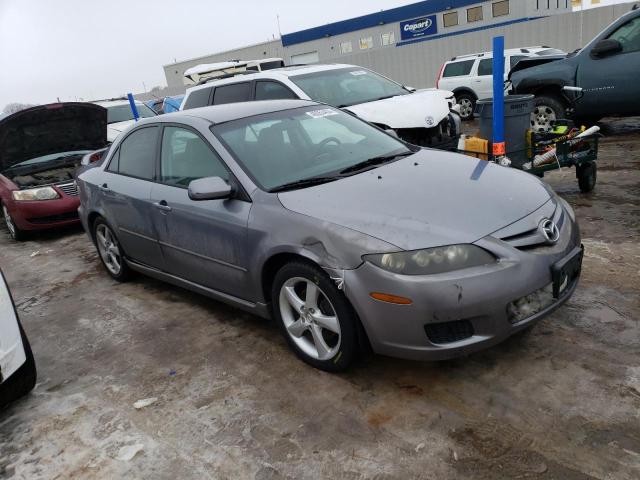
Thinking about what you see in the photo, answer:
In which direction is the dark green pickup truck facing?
to the viewer's left

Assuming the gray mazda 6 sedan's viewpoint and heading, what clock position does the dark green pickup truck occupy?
The dark green pickup truck is roughly at 9 o'clock from the gray mazda 6 sedan.

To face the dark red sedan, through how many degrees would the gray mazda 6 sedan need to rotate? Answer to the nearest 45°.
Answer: approximately 180°

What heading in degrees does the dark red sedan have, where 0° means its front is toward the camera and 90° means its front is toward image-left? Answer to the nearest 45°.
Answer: approximately 315°

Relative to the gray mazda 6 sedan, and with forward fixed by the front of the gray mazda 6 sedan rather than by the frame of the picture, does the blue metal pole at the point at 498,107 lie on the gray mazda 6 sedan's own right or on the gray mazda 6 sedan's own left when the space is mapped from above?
on the gray mazda 6 sedan's own left

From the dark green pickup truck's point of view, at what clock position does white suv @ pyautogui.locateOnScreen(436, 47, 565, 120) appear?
The white suv is roughly at 2 o'clock from the dark green pickup truck.

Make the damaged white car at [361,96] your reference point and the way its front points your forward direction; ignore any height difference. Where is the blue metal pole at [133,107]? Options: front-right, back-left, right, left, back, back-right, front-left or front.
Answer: back

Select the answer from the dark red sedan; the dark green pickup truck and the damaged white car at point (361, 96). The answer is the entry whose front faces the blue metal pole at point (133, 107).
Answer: the dark green pickup truck

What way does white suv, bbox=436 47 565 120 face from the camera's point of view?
to the viewer's right

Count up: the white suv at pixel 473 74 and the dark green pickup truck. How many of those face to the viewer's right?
1

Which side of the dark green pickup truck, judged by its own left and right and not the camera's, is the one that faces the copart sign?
right

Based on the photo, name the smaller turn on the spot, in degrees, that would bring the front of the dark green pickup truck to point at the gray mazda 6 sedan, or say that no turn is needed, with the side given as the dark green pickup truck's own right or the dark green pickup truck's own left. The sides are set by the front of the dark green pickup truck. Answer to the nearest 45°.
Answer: approximately 90° to the dark green pickup truck's own left
